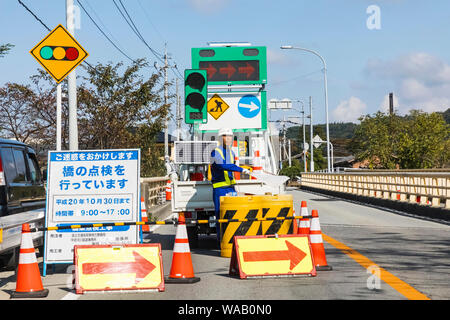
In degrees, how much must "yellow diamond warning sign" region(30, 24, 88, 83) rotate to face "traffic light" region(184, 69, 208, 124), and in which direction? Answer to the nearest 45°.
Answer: approximately 90° to its left

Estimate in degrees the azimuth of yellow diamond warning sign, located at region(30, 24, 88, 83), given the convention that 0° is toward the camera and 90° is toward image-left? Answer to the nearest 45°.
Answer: approximately 0°

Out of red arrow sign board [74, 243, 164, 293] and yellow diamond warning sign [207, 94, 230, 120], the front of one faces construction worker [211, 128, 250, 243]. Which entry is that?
the yellow diamond warning sign

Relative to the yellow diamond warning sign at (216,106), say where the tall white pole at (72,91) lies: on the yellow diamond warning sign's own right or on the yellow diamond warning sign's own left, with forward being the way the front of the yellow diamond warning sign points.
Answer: on the yellow diamond warning sign's own right

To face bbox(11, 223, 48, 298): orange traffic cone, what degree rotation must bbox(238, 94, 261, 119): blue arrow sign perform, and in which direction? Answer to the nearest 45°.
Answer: approximately 45° to its right

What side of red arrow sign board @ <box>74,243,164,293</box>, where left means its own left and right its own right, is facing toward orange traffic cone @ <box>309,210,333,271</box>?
left

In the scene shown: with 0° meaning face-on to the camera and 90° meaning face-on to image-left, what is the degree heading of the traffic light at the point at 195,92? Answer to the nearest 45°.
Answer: approximately 0°
